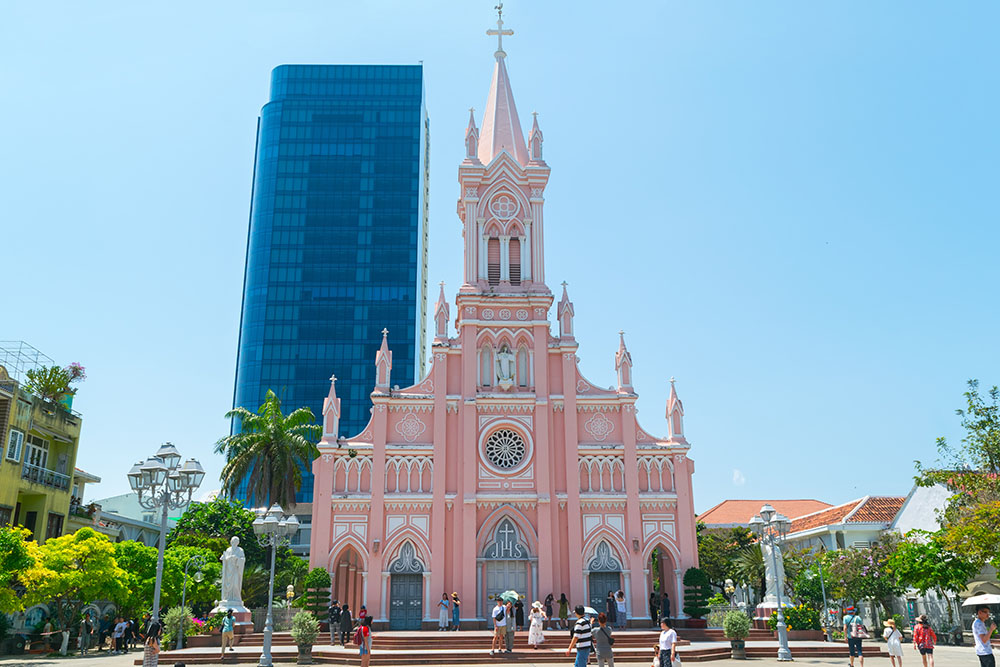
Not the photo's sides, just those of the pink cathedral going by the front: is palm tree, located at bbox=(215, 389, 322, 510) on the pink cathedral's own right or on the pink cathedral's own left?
on the pink cathedral's own right

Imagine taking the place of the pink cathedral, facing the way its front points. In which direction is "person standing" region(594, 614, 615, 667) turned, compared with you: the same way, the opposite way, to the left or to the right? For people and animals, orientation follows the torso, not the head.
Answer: the opposite way

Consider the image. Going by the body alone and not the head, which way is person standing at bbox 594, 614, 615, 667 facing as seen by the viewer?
away from the camera

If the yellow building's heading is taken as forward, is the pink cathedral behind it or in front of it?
in front

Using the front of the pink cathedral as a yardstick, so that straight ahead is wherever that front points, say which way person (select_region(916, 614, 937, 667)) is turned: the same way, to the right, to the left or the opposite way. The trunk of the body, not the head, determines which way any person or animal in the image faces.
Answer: the opposite way

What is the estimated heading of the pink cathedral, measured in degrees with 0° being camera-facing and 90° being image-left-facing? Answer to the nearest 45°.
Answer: approximately 0°

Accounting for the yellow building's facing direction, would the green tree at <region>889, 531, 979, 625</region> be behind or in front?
in front

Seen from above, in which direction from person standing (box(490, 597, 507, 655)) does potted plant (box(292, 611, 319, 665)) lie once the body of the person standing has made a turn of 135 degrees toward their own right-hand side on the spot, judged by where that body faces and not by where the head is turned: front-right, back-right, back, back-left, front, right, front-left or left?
front-left

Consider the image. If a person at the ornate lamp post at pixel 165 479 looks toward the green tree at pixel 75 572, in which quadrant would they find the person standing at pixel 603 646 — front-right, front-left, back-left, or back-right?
back-right

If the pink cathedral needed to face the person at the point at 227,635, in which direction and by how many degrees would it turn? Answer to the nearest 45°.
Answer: approximately 45° to its right

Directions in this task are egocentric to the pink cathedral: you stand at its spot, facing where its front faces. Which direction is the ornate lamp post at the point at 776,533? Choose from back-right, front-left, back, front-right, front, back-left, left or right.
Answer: front-left

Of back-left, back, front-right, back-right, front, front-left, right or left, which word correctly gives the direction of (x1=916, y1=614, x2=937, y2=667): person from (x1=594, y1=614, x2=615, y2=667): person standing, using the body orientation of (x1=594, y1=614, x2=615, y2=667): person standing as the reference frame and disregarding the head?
front-right
